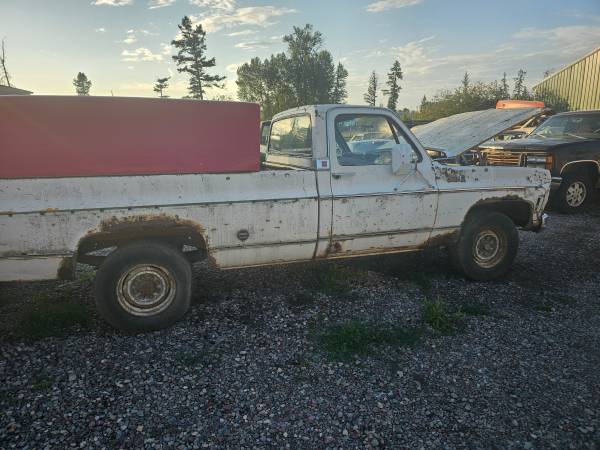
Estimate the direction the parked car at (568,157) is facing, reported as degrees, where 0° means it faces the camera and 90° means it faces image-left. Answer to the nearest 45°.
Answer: approximately 45°

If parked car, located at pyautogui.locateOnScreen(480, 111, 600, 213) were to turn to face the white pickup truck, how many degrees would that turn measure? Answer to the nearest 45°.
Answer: approximately 45° to its left

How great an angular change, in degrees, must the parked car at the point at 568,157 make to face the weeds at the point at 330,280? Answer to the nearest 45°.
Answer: approximately 45° to its left

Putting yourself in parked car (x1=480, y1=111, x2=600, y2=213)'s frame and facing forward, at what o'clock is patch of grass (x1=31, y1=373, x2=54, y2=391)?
The patch of grass is roughly at 11 o'clock from the parked car.

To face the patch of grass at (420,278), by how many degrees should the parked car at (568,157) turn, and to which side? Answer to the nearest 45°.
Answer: approximately 45° to its left

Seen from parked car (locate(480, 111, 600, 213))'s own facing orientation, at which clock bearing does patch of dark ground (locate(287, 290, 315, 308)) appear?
The patch of dark ground is roughly at 11 o'clock from the parked car.
